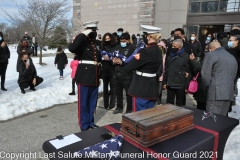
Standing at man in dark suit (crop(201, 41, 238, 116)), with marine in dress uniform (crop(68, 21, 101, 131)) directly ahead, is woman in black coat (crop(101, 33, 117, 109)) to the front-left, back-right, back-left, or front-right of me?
front-right

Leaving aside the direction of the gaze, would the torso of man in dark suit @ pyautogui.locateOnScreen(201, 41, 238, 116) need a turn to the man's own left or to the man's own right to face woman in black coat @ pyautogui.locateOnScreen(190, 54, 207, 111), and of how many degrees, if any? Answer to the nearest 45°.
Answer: approximately 45° to the man's own right

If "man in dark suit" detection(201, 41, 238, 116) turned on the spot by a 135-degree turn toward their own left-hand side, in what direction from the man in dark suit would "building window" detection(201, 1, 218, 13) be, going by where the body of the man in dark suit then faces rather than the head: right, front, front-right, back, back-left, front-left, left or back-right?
back

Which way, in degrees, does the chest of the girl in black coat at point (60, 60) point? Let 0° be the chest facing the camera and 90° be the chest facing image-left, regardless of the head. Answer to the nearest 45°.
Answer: approximately 180°

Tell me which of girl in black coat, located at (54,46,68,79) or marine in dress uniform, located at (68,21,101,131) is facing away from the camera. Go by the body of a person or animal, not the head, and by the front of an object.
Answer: the girl in black coat

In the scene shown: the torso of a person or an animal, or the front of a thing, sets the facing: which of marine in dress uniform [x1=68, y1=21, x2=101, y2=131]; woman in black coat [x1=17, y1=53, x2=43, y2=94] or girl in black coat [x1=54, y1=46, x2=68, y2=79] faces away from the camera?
girl in black coat [x1=54, y1=46, x2=68, y2=79]

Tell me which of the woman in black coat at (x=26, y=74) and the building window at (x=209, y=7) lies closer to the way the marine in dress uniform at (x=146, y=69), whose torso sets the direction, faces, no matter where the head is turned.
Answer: the woman in black coat

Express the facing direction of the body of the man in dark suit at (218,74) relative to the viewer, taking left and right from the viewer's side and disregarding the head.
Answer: facing away from the viewer and to the left of the viewer

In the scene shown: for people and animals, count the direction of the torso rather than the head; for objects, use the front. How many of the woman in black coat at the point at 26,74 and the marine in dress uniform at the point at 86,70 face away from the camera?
0

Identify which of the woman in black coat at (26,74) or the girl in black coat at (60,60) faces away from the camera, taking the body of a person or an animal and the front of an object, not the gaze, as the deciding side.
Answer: the girl in black coat at (60,60)

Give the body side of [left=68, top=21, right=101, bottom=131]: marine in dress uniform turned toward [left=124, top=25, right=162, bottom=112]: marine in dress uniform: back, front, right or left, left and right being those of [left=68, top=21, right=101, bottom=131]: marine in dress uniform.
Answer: front
